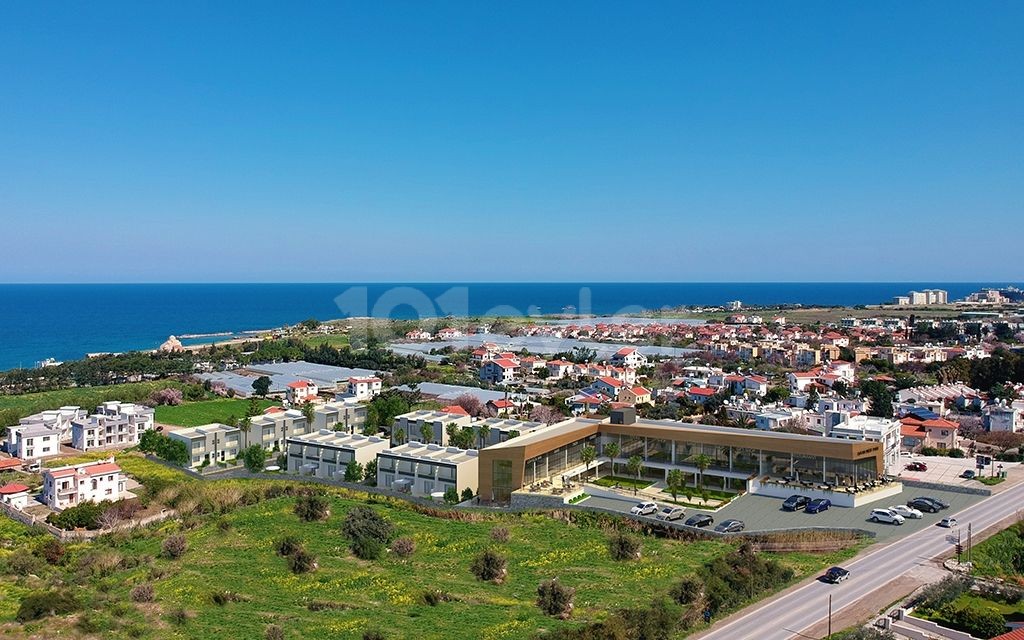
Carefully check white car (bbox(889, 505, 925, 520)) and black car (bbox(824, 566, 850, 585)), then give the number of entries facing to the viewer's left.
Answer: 0

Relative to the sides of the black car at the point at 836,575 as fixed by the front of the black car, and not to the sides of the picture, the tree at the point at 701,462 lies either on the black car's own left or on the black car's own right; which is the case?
on the black car's own left

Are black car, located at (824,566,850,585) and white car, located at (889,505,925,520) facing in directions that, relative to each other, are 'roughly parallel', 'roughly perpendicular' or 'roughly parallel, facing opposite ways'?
roughly perpendicular

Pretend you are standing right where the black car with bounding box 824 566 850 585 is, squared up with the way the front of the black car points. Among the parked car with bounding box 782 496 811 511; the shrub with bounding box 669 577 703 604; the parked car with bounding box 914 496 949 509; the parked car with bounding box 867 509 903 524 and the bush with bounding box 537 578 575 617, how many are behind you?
2

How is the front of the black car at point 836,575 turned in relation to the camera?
facing away from the viewer and to the right of the viewer

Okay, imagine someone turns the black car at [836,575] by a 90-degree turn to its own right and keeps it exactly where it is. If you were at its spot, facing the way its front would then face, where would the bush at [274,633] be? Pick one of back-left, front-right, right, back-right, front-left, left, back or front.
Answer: right

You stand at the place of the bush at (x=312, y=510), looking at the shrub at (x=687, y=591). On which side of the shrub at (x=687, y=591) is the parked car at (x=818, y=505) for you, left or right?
left

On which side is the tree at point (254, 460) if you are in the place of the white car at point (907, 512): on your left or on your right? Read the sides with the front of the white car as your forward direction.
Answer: on your right
